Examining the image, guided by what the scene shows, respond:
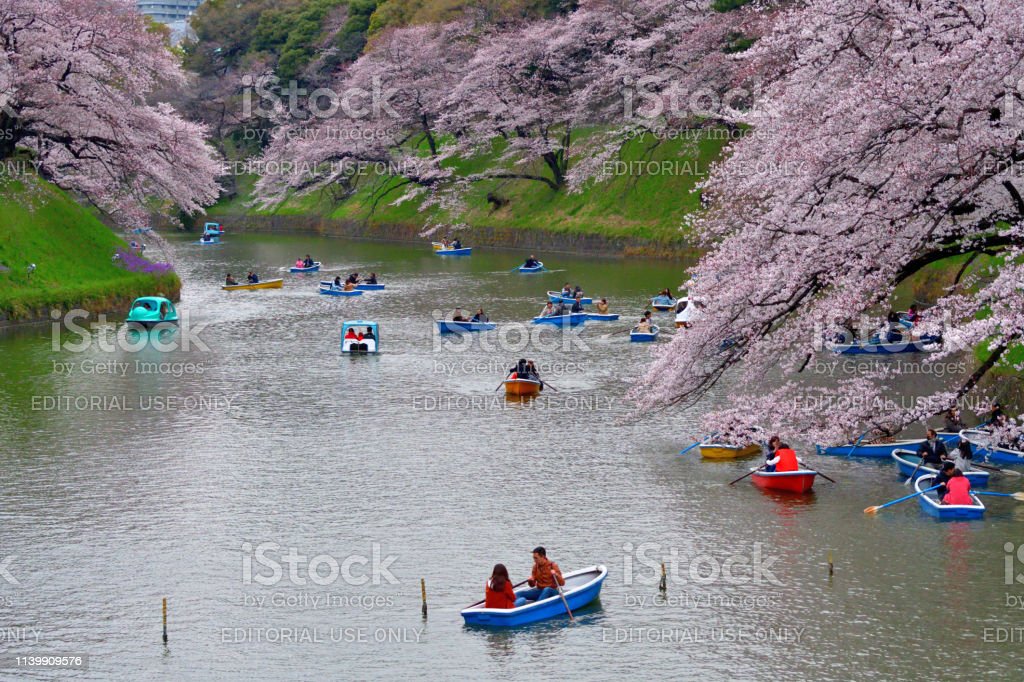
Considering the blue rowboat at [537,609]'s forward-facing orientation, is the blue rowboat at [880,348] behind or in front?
in front

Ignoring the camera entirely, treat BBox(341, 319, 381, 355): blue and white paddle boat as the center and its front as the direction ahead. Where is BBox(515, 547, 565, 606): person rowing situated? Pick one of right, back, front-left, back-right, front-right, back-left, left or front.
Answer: back

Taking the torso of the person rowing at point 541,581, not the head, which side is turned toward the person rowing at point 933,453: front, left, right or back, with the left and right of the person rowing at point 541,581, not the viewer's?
back

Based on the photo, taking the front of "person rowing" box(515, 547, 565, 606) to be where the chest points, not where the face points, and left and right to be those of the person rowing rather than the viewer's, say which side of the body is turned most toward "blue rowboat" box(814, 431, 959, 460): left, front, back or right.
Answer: back

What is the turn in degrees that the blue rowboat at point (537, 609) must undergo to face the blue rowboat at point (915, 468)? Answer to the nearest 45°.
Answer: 0° — it already faces it

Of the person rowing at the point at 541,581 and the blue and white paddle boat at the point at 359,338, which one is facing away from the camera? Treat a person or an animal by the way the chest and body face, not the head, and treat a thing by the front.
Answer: the blue and white paddle boat

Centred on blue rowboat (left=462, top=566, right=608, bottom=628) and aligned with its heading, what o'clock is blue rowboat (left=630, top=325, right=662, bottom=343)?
blue rowboat (left=630, top=325, right=662, bottom=343) is roughly at 11 o'clock from blue rowboat (left=462, top=566, right=608, bottom=628).

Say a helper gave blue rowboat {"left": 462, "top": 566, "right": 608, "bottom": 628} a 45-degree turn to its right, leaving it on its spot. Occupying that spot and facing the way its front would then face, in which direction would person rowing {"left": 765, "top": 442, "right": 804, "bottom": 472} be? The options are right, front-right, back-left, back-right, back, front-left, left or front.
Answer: front-left

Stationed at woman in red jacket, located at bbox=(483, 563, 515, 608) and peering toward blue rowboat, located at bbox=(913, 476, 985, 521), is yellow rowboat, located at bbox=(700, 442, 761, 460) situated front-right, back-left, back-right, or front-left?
front-left

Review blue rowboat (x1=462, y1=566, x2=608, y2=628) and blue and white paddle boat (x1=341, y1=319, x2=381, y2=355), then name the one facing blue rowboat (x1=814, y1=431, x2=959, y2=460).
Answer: blue rowboat (x1=462, y1=566, x2=608, y2=628)

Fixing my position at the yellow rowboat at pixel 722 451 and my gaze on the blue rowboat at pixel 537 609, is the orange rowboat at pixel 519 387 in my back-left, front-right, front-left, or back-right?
back-right

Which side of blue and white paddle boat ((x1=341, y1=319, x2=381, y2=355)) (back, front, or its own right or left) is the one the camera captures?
back

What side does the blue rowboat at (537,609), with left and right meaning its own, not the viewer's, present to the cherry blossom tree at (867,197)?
front

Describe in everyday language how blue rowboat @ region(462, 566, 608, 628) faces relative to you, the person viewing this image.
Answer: facing away from the viewer and to the right of the viewer

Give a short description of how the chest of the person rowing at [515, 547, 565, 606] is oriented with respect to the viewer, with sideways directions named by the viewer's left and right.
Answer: facing the viewer and to the left of the viewer

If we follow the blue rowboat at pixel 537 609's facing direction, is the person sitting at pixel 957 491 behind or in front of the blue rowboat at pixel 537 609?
in front

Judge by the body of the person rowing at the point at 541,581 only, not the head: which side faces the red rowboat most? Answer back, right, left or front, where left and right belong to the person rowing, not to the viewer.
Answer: back

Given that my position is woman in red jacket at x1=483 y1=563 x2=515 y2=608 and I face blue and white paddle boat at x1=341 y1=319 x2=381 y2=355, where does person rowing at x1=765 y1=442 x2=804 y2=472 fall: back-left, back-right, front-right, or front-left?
front-right
